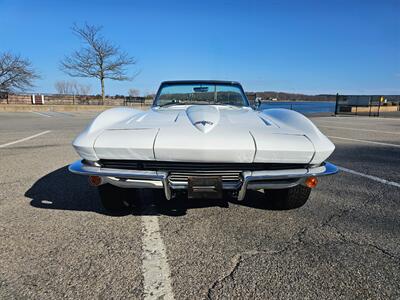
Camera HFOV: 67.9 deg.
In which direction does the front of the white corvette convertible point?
toward the camera
